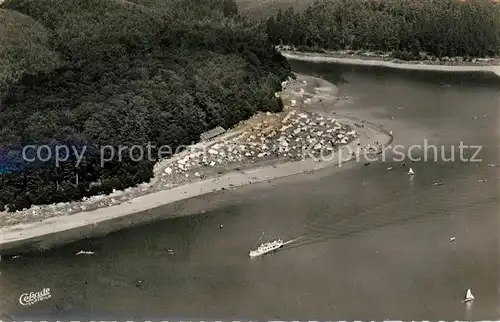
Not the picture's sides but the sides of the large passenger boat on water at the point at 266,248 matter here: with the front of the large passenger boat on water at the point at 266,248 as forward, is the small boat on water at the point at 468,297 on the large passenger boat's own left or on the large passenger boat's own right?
on the large passenger boat's own left

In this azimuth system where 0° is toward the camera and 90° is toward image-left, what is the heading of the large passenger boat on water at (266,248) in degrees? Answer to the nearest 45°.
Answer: approximately 45°
